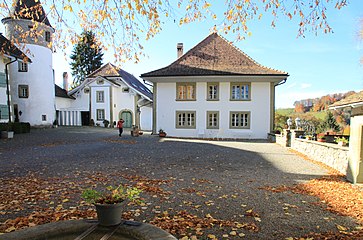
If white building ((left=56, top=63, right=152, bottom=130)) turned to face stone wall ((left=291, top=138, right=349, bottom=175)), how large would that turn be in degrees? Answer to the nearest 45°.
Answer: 0° — it already faces it

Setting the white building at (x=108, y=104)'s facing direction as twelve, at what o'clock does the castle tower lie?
The castle tower is roughly at 2 o'clock from the white building.

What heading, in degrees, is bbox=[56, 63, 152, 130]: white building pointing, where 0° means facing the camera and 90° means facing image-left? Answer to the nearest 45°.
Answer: approximately 0°

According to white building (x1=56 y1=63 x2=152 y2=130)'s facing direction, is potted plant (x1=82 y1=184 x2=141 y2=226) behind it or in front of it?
in front

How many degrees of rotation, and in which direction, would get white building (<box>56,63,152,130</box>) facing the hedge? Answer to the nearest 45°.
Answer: approximately 45° to its right

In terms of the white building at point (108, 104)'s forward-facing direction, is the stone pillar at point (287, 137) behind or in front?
in front
